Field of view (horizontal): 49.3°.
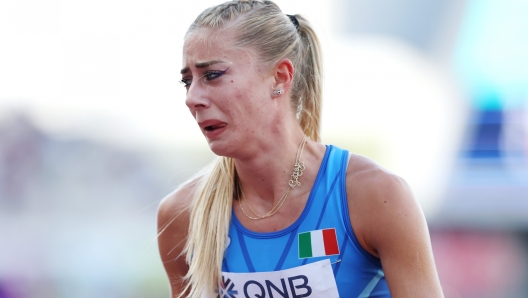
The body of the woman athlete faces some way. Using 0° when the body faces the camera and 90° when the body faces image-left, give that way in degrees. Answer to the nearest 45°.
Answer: approximately 45°
